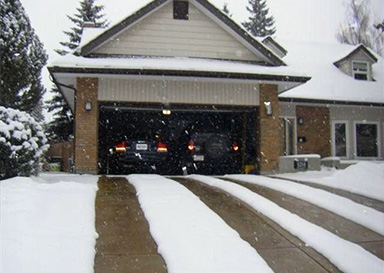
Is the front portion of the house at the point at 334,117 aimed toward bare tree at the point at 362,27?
no

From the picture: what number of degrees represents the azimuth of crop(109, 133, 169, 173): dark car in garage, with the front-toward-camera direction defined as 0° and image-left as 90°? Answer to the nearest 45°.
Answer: approximately 180°

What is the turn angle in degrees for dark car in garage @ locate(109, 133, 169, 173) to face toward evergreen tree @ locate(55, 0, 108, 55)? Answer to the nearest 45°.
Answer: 0° — it already faces it

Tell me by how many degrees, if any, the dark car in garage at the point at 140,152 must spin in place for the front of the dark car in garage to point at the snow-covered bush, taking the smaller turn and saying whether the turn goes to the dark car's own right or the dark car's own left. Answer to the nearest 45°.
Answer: approximately 135° to the dark car's own left

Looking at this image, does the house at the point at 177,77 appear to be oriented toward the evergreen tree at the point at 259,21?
no

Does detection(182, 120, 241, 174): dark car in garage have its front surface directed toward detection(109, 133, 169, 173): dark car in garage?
no

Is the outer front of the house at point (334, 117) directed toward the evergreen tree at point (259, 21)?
no

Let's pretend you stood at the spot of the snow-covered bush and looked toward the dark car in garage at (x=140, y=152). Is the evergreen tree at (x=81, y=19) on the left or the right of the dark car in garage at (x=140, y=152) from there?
left

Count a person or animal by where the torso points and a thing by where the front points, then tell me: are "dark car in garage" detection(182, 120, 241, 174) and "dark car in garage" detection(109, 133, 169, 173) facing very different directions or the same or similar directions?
same or similar directions

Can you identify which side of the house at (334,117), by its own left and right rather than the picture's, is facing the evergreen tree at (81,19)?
right

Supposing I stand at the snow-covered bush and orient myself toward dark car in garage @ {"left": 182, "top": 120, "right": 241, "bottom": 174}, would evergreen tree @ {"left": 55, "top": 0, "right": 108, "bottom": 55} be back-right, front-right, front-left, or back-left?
front-left

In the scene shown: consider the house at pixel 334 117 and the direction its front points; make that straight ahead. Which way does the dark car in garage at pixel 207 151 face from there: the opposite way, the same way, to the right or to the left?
the opposite way

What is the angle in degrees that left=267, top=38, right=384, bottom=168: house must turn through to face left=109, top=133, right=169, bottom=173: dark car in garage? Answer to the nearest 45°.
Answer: approximately 45° to its right

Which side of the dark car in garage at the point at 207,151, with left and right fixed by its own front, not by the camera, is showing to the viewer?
back

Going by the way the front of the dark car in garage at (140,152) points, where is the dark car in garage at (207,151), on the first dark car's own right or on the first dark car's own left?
on the first dark car's own right

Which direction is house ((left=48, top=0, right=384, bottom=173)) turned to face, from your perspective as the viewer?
facing the viewer

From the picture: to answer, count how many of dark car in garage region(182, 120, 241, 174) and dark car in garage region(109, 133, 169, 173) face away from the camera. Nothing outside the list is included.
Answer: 2

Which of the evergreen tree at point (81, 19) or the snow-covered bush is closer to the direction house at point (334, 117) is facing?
the snow-covered bush
